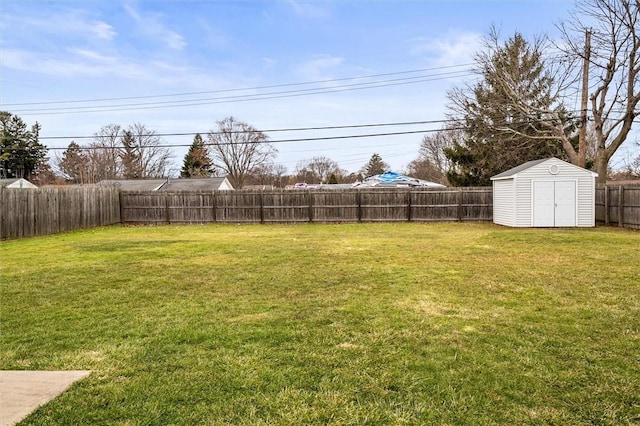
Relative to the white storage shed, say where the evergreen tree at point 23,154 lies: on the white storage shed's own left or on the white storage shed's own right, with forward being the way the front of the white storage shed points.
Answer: on the white storage shed's own right

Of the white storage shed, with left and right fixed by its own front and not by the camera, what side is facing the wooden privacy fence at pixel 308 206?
right

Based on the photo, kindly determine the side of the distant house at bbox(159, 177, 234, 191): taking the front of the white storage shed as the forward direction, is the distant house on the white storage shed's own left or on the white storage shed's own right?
on the white storage shed's own right

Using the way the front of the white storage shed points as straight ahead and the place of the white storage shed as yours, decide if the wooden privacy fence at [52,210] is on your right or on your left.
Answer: on your right

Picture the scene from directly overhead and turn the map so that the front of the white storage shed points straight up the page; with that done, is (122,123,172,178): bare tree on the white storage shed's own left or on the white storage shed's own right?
on the white storage shed's own right

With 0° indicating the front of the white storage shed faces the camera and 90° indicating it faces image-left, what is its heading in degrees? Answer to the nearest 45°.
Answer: approximately 0°

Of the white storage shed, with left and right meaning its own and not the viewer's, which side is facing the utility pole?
back

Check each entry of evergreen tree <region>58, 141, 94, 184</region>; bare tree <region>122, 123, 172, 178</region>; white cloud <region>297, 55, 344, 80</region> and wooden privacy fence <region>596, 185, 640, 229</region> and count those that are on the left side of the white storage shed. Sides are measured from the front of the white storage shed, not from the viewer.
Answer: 1
